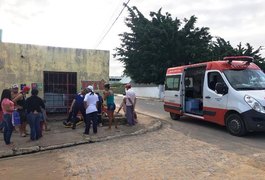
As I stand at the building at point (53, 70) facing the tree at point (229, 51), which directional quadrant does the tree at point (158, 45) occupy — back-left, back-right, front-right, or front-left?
front-left

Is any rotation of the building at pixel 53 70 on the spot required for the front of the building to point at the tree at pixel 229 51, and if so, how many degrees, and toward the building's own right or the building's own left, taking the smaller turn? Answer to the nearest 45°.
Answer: approximately 135° to the building's own left

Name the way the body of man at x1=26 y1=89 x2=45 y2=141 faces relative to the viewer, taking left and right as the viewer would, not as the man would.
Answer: facing away from the viewer

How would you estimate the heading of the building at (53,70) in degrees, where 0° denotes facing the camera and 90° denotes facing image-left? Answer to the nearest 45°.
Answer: approximately 0°

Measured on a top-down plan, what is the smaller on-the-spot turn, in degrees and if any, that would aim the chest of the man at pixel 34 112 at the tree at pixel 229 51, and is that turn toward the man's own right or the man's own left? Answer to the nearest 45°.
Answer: approximately 45° to the man's own right

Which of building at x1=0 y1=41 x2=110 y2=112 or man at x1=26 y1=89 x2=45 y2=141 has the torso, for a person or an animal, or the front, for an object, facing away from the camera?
the man

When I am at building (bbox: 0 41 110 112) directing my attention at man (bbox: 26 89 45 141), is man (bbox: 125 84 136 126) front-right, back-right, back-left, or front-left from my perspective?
front-left

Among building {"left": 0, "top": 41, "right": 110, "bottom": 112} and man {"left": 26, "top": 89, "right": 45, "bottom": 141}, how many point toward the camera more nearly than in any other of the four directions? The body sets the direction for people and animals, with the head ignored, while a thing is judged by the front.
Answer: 1

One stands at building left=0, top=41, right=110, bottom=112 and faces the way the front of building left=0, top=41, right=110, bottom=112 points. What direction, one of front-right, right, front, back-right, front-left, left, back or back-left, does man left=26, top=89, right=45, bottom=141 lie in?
front

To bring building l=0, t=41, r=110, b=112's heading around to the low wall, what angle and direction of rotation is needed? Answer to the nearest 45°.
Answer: approximately 135° to its left

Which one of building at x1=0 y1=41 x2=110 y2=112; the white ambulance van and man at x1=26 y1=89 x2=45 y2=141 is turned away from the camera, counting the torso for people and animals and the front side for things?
the man
